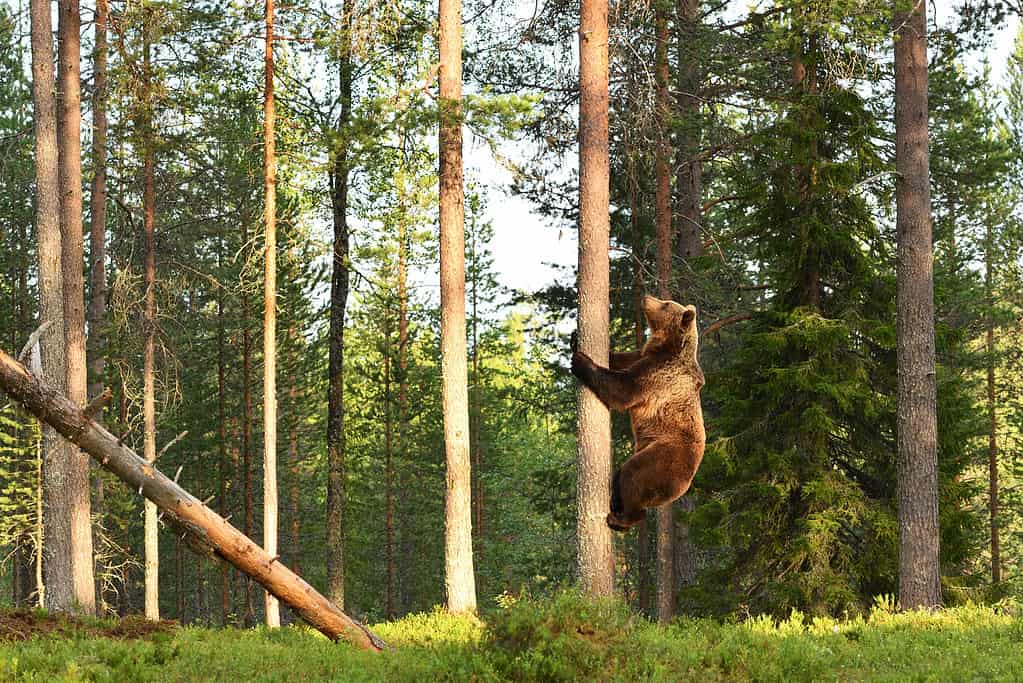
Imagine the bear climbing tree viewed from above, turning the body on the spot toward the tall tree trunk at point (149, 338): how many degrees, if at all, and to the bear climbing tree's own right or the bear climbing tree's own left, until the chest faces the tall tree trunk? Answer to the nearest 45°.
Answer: approximately 45° to the bear climbing tree's own right

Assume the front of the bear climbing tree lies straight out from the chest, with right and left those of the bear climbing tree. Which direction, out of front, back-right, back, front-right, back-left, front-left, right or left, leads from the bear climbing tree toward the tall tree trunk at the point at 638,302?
right

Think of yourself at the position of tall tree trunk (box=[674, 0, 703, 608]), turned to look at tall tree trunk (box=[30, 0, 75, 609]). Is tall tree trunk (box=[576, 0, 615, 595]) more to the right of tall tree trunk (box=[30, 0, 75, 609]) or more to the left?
left

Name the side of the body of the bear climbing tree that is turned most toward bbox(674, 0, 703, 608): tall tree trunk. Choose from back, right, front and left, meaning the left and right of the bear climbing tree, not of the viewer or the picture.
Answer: right

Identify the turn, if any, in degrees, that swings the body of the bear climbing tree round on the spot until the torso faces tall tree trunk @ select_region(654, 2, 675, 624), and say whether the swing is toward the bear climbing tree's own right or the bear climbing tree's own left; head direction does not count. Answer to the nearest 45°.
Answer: approximately 90° to the bear climbing tree's own right

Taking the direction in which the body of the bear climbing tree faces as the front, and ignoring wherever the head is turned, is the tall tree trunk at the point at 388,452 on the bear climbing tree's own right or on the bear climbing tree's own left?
on the bear climbing tree's own right

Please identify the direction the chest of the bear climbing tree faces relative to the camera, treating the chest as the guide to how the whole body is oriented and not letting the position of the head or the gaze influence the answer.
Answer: to the viewer's left
